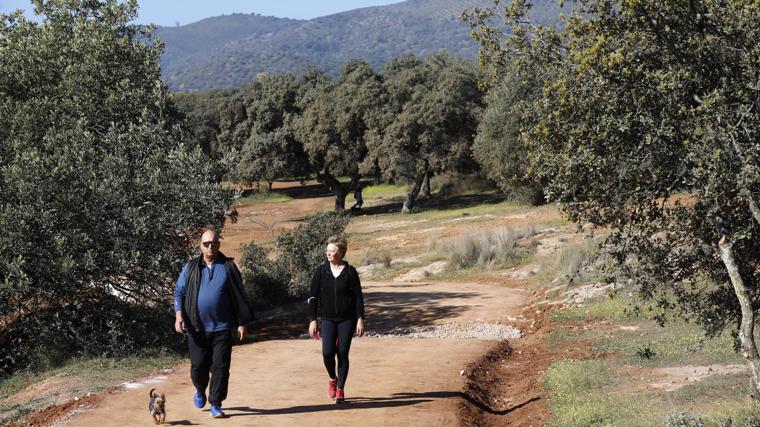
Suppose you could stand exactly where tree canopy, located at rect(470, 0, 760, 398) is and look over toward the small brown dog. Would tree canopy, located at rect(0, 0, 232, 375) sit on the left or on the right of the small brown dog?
right

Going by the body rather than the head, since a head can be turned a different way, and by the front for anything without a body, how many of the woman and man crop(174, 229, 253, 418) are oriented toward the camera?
2

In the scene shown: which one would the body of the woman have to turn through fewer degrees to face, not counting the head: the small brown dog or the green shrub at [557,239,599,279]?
the small brown dog

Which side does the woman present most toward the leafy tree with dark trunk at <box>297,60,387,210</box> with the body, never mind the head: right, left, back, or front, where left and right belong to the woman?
back

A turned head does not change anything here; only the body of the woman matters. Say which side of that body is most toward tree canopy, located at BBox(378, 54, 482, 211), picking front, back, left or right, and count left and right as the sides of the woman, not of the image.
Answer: back

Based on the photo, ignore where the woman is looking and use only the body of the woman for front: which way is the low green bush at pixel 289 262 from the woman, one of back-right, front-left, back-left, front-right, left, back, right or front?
back

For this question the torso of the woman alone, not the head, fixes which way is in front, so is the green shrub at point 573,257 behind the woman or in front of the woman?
behind

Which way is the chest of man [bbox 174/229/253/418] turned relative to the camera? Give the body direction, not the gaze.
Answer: toward the camera

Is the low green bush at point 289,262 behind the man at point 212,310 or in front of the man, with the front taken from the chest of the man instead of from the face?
behind

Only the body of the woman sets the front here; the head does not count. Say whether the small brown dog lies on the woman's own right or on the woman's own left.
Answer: on the woman's own right

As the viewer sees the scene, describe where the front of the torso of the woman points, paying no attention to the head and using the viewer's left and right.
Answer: facing the viewer

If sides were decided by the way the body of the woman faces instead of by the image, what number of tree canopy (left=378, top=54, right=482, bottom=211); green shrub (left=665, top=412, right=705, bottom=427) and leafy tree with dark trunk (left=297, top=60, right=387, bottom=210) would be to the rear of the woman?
2
